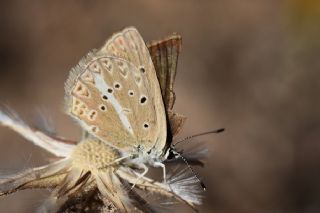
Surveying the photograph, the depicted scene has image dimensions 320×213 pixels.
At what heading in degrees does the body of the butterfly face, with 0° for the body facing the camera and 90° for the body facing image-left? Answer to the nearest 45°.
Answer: approximately 270°
